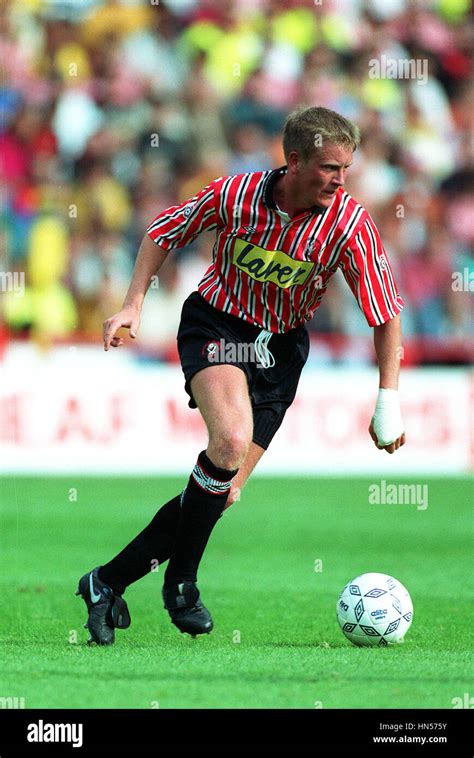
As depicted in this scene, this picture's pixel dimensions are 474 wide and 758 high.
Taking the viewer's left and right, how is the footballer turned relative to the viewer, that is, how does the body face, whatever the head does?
facing the viewer and to the right of the viewer
